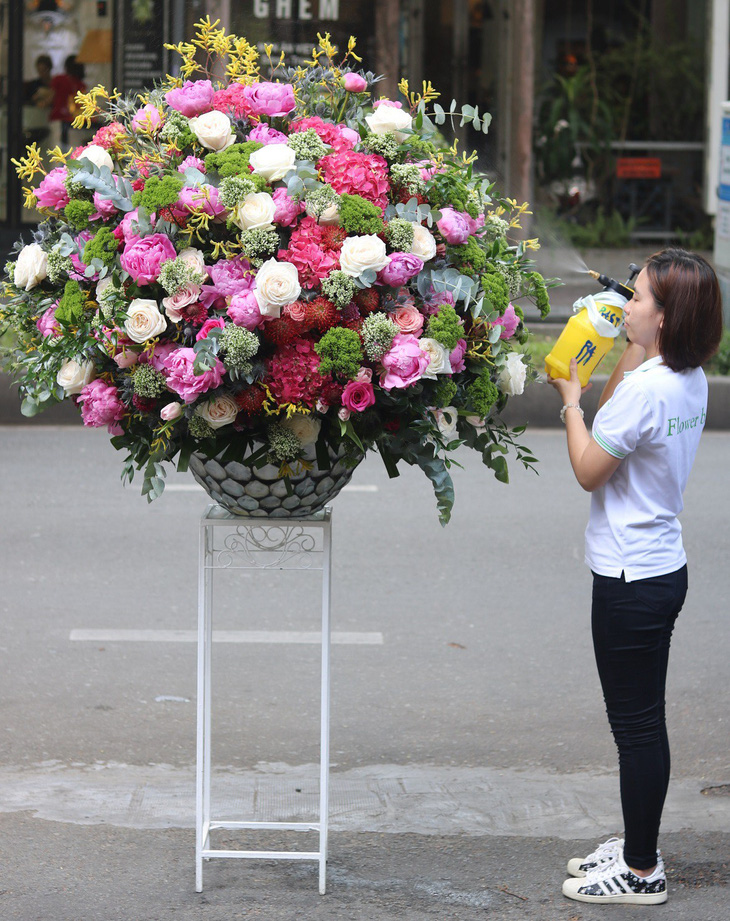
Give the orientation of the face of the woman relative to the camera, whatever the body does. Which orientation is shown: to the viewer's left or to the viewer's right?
to the viewer's left

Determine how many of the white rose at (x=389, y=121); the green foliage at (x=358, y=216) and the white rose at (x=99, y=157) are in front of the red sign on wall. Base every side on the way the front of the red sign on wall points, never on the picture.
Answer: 3

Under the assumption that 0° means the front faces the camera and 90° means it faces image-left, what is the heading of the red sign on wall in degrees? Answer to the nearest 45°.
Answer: approximately 0°

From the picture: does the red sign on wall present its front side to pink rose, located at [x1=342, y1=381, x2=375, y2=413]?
yes

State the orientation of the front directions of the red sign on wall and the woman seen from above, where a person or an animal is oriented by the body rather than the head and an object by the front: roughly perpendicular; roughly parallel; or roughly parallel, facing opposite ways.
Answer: roughly perpendicular

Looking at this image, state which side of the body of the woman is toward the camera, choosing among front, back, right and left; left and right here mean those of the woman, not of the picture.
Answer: left

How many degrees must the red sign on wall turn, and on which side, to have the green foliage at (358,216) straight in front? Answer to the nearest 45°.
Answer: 0° — it already faces it

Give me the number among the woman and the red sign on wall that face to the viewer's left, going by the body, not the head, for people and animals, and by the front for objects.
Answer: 1

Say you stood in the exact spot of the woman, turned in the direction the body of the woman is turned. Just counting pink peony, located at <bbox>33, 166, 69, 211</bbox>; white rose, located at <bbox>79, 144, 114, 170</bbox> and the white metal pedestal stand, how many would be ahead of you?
3

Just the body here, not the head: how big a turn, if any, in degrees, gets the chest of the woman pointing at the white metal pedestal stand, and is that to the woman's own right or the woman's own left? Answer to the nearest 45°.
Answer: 0° — they already face it
